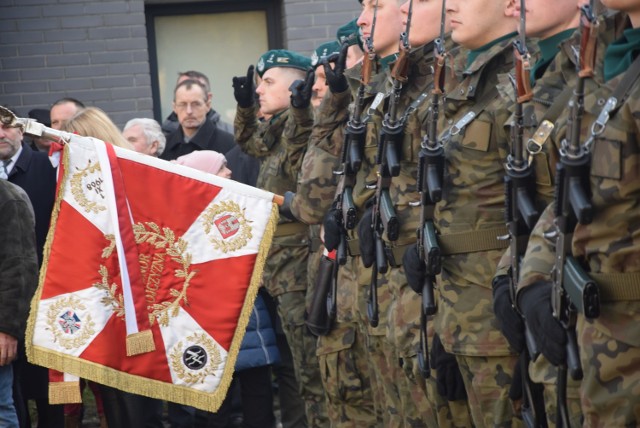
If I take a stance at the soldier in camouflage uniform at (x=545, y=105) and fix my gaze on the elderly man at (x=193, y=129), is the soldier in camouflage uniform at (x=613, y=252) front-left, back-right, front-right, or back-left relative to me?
back-left

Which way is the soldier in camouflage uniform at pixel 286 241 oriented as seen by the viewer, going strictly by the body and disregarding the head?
to the viewer's left

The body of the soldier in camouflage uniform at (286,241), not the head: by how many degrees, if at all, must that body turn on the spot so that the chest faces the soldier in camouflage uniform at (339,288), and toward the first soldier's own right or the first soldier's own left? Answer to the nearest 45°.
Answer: approximately 90° to the first soldier's own left

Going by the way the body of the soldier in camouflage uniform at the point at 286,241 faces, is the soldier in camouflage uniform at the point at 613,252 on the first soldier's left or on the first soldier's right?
on the first soldier's left

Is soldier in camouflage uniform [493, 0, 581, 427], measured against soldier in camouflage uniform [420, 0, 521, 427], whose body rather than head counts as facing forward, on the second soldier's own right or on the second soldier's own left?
on the second soldier's own left

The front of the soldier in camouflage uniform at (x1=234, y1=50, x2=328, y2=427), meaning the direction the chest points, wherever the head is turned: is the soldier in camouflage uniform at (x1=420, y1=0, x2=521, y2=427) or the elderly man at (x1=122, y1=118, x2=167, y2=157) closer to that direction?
the elderly man

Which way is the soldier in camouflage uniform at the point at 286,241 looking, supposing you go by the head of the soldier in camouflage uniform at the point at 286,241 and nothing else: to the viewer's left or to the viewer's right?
to the viewer's left

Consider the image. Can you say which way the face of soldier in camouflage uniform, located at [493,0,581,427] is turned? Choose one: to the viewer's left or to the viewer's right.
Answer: to the viewer's left

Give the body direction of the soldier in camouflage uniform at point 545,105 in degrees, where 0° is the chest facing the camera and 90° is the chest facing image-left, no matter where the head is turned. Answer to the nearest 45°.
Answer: approximately 45°

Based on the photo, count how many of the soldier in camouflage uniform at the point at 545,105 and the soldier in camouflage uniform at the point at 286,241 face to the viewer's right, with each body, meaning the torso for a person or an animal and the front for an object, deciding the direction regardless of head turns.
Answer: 0
